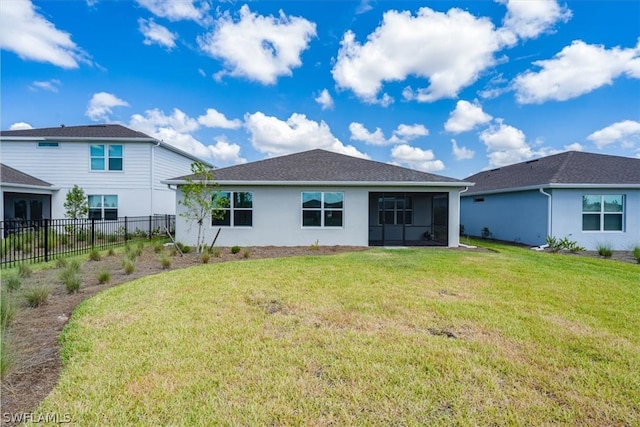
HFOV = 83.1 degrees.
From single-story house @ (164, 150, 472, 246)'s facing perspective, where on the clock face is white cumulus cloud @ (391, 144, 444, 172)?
The white cumulus cloud is roughly at 1 o'clock from the single-story house.

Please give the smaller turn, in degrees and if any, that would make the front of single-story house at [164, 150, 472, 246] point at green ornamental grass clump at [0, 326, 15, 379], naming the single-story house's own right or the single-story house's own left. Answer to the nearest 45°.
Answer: approximately 180°

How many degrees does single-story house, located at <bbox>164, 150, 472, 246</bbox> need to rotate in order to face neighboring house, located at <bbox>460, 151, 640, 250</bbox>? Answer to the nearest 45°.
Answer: approximately 90° to its right

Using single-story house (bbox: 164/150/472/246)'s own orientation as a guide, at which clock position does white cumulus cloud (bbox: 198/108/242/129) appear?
The white cumulus cloud is roughly at 11 o'clock from the single-story house.

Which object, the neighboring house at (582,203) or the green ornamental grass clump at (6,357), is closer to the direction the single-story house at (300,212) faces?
the neighboring house

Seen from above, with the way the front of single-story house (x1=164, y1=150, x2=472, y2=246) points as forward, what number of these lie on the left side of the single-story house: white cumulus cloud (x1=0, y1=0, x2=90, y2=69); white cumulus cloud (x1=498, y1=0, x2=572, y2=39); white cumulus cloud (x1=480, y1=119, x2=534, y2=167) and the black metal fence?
2

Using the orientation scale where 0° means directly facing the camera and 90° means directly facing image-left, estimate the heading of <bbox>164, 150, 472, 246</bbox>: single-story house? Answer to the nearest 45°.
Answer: approximately 180°

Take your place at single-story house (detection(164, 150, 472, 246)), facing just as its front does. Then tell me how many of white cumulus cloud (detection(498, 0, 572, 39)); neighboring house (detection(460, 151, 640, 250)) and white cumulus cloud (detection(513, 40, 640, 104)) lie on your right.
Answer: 3

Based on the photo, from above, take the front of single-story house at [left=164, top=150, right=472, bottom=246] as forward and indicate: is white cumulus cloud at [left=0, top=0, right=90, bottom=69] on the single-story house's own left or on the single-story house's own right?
on the single-story house's own left

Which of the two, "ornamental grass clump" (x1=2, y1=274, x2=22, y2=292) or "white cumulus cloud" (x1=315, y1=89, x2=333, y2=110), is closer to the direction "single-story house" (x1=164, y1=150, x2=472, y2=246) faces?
the white cumulus cloud
